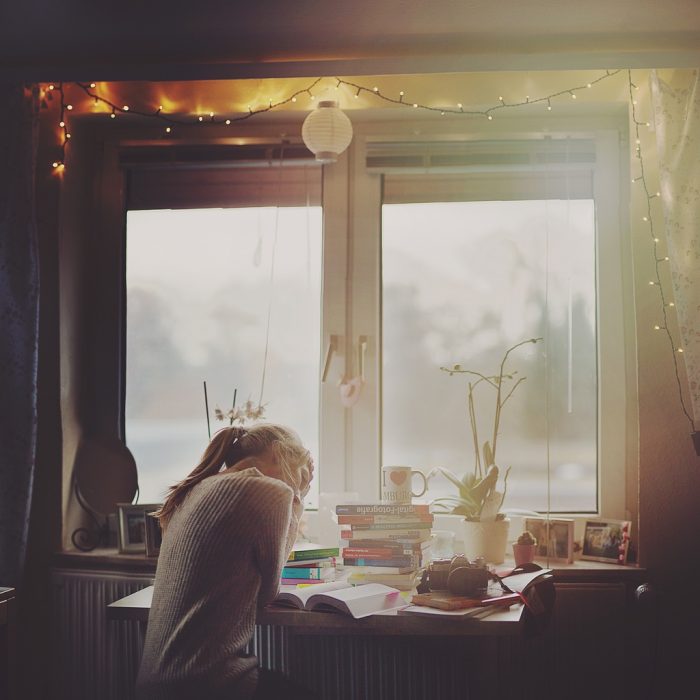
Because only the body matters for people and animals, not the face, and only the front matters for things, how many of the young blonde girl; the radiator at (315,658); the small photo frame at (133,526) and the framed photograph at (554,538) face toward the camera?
3

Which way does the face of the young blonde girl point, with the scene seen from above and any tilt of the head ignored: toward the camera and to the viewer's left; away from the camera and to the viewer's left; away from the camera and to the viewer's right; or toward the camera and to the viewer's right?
away from the camera and to the viewer's right

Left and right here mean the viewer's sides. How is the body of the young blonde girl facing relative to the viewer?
facing away from the viewer and to the right of the viewer

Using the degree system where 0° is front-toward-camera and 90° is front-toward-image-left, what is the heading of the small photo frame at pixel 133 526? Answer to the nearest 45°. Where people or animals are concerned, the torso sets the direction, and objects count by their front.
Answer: approximately 0°

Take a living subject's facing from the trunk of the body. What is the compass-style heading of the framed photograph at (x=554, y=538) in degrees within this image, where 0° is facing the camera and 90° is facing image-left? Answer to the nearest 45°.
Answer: approximately 0°
